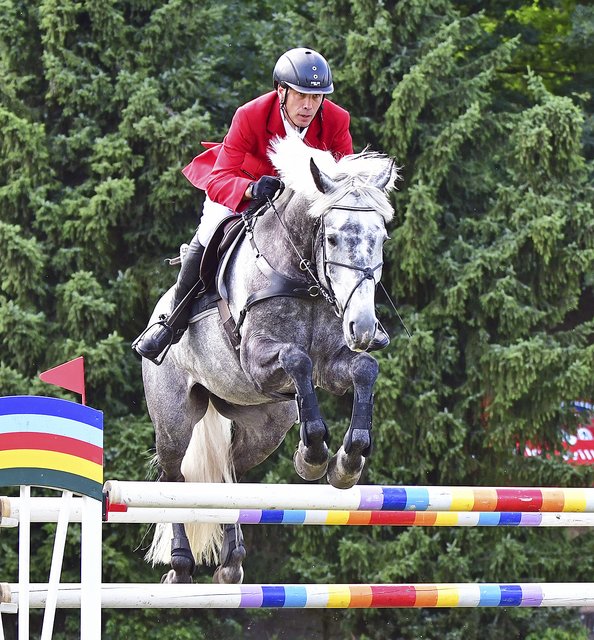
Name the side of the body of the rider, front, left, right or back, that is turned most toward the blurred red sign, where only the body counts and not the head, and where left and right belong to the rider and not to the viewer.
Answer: left

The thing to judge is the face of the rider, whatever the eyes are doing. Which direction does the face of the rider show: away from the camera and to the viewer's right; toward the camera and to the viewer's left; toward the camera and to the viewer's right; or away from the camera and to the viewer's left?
toward the camera and to the viewer's right

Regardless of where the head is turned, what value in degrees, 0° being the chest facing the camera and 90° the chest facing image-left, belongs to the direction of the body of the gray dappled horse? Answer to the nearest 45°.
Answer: approximately 315°

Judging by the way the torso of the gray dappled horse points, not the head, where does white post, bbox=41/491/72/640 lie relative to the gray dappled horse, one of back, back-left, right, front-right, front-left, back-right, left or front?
right

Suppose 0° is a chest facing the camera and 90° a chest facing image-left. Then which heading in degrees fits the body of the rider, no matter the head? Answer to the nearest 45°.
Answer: approximately 315°
